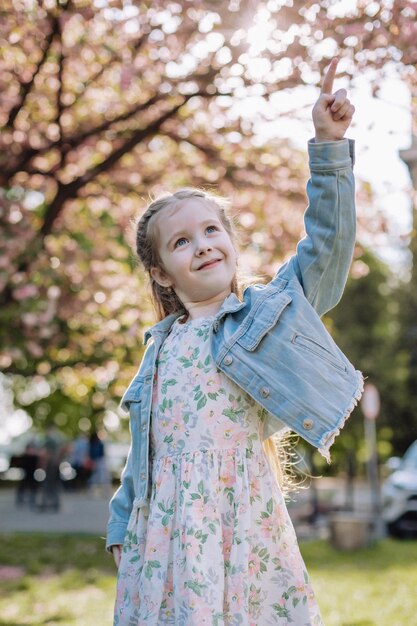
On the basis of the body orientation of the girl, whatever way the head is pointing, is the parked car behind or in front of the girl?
behind

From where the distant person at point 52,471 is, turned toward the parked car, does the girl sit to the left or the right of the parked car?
right

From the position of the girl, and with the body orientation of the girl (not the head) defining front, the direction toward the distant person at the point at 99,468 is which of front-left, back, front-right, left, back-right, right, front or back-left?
back

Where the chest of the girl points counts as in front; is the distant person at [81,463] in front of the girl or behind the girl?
behind

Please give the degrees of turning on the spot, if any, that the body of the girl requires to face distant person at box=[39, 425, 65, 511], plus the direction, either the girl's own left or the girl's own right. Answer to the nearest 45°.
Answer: approximately 180°

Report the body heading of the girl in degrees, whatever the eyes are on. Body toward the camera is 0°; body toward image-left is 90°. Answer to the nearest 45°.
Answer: approximately 0°

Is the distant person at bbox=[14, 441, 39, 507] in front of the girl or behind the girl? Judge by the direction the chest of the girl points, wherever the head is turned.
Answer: behind
